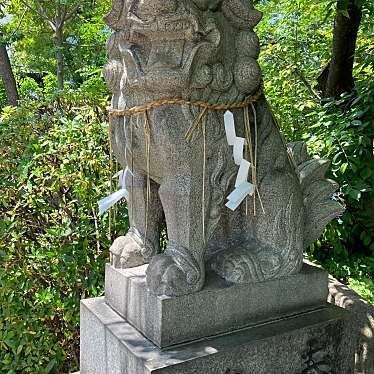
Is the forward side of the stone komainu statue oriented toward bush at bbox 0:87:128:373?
no

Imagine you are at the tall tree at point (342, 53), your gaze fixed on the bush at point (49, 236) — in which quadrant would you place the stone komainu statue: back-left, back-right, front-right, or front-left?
front-left

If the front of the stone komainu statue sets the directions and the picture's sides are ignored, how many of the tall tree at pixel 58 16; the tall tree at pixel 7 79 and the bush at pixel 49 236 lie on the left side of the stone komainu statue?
0

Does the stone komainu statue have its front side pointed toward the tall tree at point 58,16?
no

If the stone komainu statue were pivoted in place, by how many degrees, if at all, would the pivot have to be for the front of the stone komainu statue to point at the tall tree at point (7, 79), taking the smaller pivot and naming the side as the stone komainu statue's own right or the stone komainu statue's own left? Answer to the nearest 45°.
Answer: approximately 90° to the stone komainu statue's own right

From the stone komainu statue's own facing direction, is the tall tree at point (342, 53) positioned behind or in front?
behind

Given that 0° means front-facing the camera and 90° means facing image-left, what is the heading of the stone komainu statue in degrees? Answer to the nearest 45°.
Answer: approximately 45°
